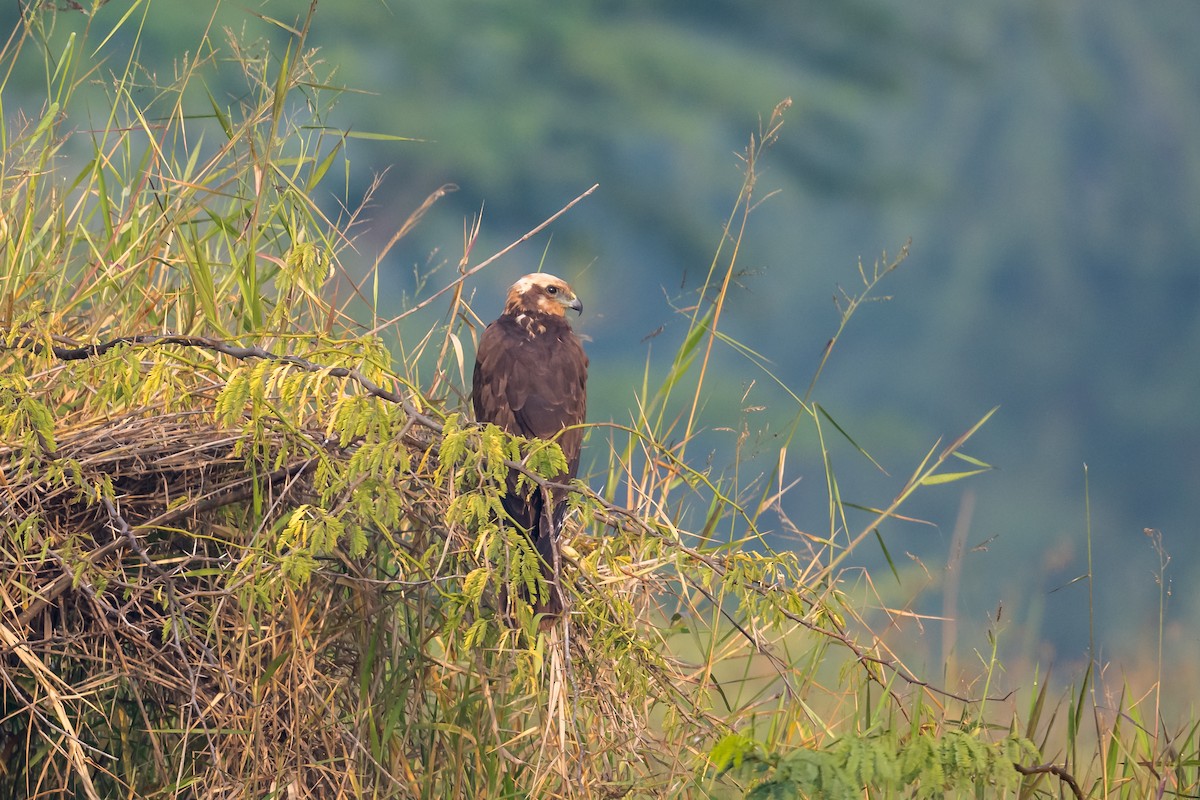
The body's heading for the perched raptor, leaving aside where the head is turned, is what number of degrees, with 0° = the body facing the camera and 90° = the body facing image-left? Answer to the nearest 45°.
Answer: approximately 180°
